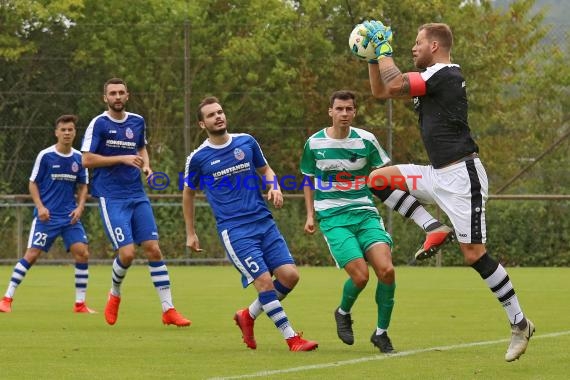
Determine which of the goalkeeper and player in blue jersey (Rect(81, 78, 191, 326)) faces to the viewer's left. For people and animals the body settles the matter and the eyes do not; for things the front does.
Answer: the goalkeeper

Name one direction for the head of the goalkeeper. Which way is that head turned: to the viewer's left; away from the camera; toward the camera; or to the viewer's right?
to the viewer's left

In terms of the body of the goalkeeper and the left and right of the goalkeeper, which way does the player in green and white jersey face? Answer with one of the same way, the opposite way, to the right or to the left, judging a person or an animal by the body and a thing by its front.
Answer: to the left

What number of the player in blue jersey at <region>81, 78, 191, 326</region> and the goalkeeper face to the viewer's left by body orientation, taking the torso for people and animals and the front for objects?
1

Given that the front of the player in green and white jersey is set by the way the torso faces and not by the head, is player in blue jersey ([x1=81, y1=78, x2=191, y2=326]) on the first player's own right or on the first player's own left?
on the first player's own right

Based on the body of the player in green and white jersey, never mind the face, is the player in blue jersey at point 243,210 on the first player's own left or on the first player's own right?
on the first player's own right

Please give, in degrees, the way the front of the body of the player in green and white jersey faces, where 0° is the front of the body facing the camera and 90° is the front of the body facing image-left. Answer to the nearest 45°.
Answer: approximately 0°

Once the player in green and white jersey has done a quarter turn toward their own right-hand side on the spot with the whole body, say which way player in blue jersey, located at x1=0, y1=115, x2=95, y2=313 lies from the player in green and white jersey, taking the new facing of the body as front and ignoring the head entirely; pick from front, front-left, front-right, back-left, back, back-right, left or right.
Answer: front-right

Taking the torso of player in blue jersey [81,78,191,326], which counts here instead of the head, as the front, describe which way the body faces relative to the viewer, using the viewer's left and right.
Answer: facing the viewer and to the right of the viewer

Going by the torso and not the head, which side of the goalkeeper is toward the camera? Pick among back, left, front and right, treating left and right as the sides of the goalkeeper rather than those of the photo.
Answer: left

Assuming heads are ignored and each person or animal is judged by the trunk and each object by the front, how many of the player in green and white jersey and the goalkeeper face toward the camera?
1

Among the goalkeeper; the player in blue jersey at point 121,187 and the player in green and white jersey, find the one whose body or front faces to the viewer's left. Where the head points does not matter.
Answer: the goalkeeper
